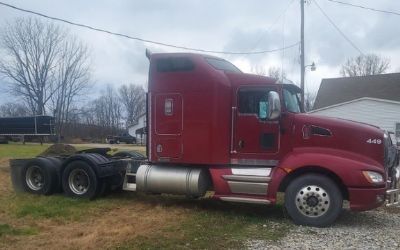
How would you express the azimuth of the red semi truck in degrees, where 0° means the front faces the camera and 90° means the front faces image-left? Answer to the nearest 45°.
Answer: approximately 315°

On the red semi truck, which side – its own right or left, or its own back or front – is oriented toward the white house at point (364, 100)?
left
